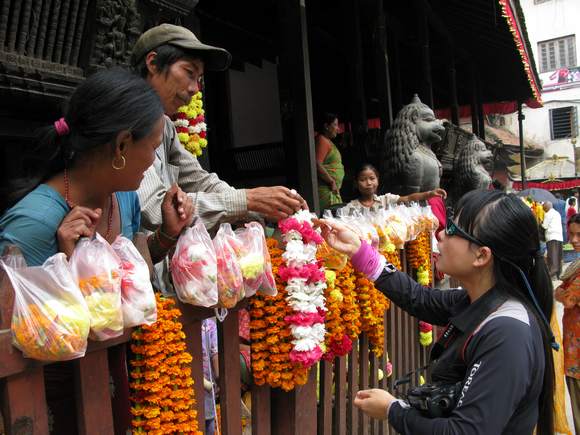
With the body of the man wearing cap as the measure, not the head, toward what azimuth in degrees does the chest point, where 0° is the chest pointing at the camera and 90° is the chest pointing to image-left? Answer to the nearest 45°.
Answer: approximately 315°
